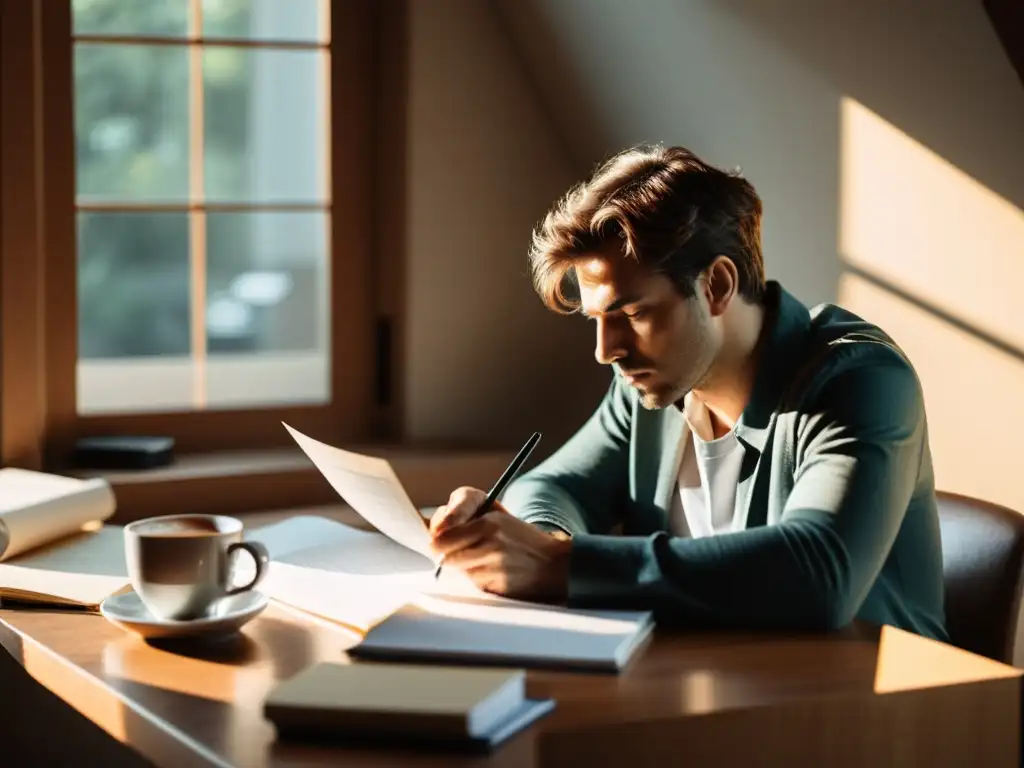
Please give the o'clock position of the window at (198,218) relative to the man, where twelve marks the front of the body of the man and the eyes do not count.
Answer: The window is roughly at 3 o'clock from the man.

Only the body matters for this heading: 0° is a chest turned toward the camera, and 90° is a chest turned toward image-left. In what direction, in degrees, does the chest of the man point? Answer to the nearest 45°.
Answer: approximately 45°

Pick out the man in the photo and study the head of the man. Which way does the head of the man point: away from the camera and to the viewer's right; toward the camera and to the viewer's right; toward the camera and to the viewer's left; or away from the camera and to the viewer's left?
toward the camera and to the viewer's left

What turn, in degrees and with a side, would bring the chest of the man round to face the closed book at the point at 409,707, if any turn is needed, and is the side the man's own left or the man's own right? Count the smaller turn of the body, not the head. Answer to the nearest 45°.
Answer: approximately 45° to the man's own left
